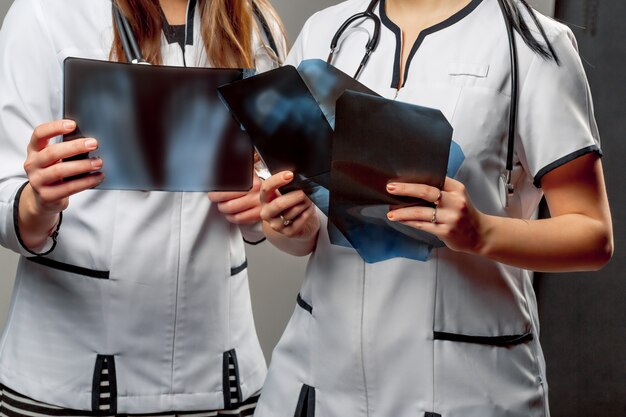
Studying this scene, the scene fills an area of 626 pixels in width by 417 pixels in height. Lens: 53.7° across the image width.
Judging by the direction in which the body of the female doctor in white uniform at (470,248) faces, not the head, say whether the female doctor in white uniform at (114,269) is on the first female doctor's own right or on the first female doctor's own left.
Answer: on the first female doctor's own right

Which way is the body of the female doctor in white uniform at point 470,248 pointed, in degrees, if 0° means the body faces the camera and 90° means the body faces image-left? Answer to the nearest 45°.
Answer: approximately 45°
